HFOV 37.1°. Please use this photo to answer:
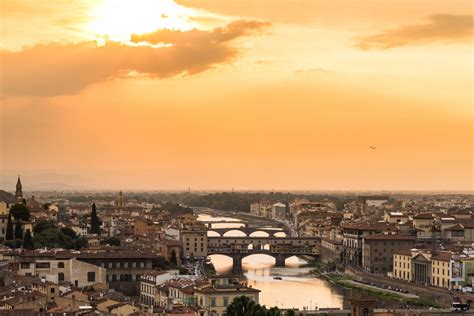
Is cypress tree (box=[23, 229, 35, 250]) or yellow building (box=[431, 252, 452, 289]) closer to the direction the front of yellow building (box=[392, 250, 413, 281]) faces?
the cypress tree

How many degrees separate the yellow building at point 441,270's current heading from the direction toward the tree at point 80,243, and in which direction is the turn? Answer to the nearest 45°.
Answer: approximately 45° to its right

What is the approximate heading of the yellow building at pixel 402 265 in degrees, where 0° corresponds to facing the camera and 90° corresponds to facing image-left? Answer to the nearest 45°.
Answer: approximately 45°

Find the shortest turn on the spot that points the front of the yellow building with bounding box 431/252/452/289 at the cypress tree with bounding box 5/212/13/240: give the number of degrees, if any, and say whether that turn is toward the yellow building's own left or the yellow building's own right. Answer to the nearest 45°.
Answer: approximately 45° to the yellow building's own right
